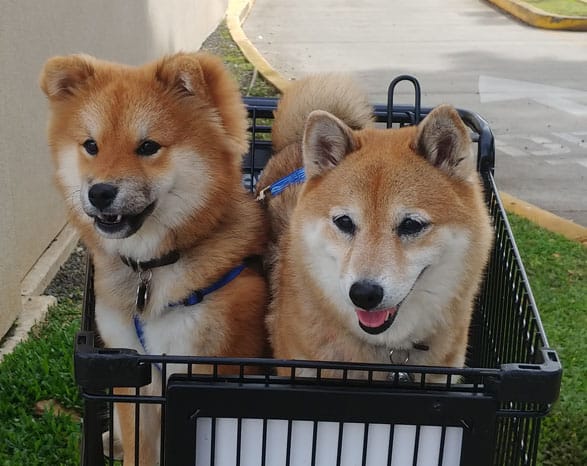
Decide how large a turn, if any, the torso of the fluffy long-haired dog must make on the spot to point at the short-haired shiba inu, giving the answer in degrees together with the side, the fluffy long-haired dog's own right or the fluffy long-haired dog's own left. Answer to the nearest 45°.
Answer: approximately 90° to the fluffy long-haired dog's own left

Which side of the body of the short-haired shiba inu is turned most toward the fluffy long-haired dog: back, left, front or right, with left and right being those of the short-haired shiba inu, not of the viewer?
right
